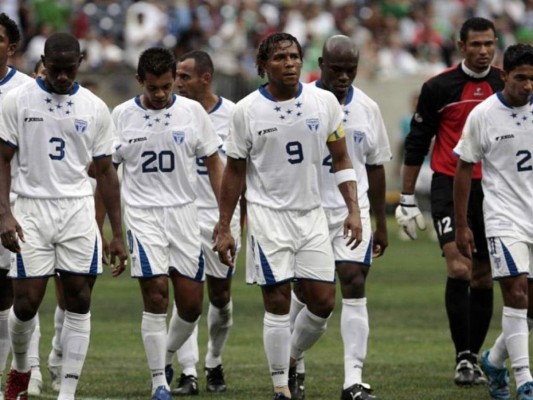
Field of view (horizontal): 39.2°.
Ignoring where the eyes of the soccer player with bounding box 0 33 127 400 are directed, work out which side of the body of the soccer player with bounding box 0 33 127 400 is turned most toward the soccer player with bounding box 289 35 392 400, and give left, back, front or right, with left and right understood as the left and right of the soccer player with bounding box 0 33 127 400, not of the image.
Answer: left

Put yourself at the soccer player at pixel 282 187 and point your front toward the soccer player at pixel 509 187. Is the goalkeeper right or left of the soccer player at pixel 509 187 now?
left

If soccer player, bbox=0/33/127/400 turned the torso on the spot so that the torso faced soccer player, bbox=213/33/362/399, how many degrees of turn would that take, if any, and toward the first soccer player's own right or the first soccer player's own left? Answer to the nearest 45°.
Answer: approximately 90° to the first soccer player's own left

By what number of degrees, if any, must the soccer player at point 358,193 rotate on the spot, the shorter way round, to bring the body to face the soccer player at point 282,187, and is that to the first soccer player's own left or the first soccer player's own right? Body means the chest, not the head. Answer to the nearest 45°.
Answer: approximately 45° to the first soccer player's own right

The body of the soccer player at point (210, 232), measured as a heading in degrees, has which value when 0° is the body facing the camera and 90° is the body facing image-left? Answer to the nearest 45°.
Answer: approximately 45°

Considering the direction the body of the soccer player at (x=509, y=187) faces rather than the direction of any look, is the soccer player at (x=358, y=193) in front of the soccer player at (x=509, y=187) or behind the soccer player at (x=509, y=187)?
behind
